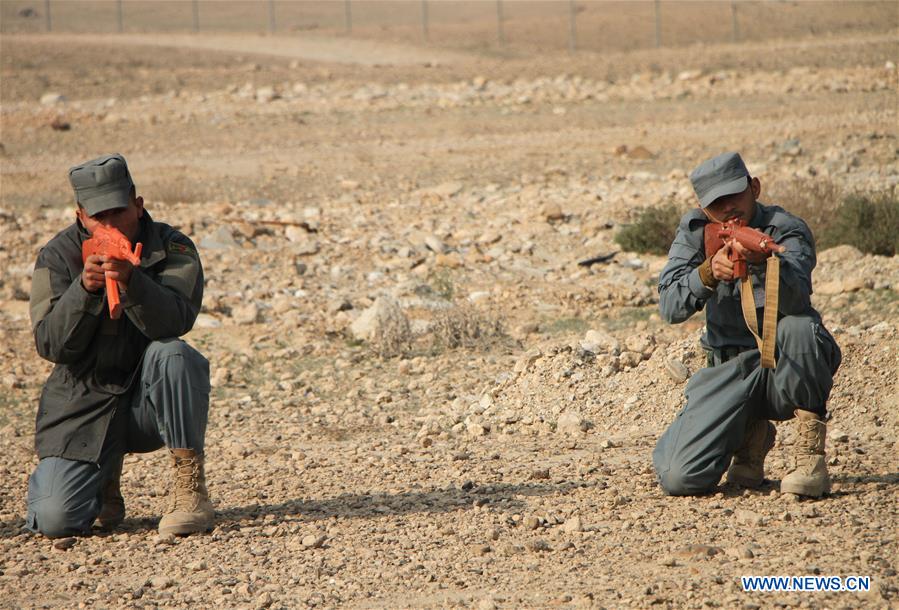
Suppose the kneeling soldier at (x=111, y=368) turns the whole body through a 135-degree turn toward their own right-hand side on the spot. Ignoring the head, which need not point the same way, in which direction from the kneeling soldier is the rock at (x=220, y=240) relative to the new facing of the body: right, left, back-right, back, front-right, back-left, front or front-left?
front-right

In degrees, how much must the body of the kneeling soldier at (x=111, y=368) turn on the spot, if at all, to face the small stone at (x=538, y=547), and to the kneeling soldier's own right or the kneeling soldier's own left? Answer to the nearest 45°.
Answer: approximately 45° to the kneeling soldier's own left

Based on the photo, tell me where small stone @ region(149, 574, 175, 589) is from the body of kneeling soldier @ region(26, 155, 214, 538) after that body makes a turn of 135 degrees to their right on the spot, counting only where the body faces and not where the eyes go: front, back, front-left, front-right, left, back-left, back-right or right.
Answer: back-left

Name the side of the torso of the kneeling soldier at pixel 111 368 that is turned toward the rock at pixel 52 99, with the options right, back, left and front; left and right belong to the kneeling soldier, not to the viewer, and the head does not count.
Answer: back

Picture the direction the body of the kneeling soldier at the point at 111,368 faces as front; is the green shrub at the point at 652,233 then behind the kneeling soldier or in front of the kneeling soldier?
behind

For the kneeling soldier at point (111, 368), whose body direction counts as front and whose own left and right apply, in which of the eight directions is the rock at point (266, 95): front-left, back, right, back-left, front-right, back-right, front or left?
back

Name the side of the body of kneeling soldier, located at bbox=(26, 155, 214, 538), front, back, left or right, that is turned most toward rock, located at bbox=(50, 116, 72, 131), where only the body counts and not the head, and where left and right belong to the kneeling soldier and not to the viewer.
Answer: back

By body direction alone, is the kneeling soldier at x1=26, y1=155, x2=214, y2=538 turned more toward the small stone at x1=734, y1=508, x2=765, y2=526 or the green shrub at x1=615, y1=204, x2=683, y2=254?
the small stone

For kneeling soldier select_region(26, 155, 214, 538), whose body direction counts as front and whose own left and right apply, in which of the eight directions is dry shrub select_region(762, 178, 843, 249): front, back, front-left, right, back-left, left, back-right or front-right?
back-left

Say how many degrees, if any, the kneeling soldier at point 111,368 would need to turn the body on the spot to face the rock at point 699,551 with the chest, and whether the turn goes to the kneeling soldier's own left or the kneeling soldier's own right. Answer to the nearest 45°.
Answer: approximately 45° to the kneeling soldier's own left

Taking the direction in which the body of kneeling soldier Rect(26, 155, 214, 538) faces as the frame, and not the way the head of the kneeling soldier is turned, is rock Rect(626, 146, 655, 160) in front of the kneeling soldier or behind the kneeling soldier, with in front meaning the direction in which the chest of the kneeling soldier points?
behind

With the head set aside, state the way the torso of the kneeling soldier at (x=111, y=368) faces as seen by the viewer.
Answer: toward the camera

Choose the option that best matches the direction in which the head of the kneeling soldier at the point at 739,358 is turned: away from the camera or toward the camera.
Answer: toward the camera

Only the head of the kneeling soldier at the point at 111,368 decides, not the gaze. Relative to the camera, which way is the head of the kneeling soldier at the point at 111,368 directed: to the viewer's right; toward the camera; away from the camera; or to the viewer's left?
toward the camera
